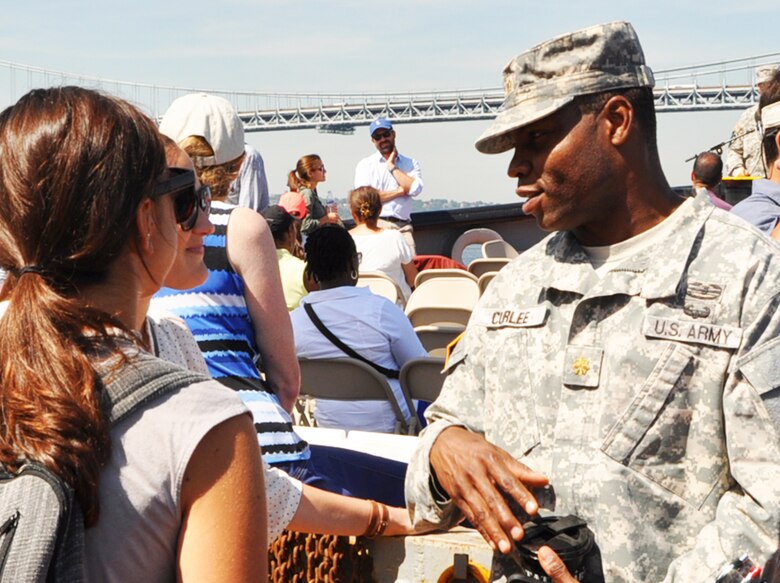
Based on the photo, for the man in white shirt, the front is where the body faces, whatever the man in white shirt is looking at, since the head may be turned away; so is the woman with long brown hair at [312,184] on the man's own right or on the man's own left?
on the man's own right

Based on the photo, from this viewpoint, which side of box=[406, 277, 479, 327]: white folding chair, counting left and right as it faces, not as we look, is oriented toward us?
back

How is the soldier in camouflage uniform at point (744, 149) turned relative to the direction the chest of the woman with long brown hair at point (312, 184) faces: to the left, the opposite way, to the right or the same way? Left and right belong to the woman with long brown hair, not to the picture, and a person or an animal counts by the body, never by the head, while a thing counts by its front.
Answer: the opposite way

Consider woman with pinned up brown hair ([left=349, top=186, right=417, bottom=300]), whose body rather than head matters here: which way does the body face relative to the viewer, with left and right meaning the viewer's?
facing away from the viewer

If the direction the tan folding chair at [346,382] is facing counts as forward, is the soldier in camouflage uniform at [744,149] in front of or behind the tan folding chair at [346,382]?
in front

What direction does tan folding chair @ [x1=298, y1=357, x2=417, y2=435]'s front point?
away from the camera

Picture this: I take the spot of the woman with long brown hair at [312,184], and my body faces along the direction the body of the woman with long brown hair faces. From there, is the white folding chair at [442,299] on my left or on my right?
on my right

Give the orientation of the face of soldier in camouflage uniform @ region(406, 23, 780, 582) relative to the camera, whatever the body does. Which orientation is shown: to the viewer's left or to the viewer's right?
to the viewer's left

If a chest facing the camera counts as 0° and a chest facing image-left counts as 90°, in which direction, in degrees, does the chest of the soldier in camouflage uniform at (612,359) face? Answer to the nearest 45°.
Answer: approximately 45°

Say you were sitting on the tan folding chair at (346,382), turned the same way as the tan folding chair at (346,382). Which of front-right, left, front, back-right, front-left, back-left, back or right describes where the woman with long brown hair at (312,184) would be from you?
front

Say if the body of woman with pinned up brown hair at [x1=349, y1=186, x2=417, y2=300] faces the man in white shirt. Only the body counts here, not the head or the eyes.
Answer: yes

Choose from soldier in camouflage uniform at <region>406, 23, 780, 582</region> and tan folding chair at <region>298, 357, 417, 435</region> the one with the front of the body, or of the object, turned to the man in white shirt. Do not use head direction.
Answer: the tan folding chair

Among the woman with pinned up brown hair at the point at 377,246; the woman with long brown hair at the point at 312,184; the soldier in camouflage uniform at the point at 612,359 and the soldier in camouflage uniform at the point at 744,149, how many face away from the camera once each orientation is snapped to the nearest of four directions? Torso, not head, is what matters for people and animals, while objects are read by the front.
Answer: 1

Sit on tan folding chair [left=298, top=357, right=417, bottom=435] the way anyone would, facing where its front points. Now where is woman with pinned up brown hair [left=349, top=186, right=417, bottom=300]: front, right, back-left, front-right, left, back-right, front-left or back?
front

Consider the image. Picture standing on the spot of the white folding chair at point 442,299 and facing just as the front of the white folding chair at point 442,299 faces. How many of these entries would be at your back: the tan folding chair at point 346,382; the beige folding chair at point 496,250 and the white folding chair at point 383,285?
1

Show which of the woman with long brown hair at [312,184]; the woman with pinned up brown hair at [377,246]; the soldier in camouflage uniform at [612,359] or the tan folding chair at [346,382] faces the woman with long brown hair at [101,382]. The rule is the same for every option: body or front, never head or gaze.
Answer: the soldier in camouflage uniform

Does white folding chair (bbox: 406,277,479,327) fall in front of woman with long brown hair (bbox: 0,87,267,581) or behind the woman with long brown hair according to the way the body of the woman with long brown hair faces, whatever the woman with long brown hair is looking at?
in front

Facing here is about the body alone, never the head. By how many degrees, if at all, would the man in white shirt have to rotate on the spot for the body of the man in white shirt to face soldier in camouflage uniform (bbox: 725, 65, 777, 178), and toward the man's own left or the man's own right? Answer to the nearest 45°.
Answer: approximately 45° to the man's own left

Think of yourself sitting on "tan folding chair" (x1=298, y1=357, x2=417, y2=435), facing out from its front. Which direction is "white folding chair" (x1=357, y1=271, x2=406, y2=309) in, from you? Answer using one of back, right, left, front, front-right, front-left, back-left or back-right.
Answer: front

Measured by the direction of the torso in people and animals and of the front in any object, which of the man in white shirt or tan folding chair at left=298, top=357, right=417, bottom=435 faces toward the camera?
the man in white shirt

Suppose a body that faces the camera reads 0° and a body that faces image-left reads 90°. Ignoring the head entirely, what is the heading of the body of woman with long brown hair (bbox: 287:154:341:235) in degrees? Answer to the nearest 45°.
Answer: approximately 270°
